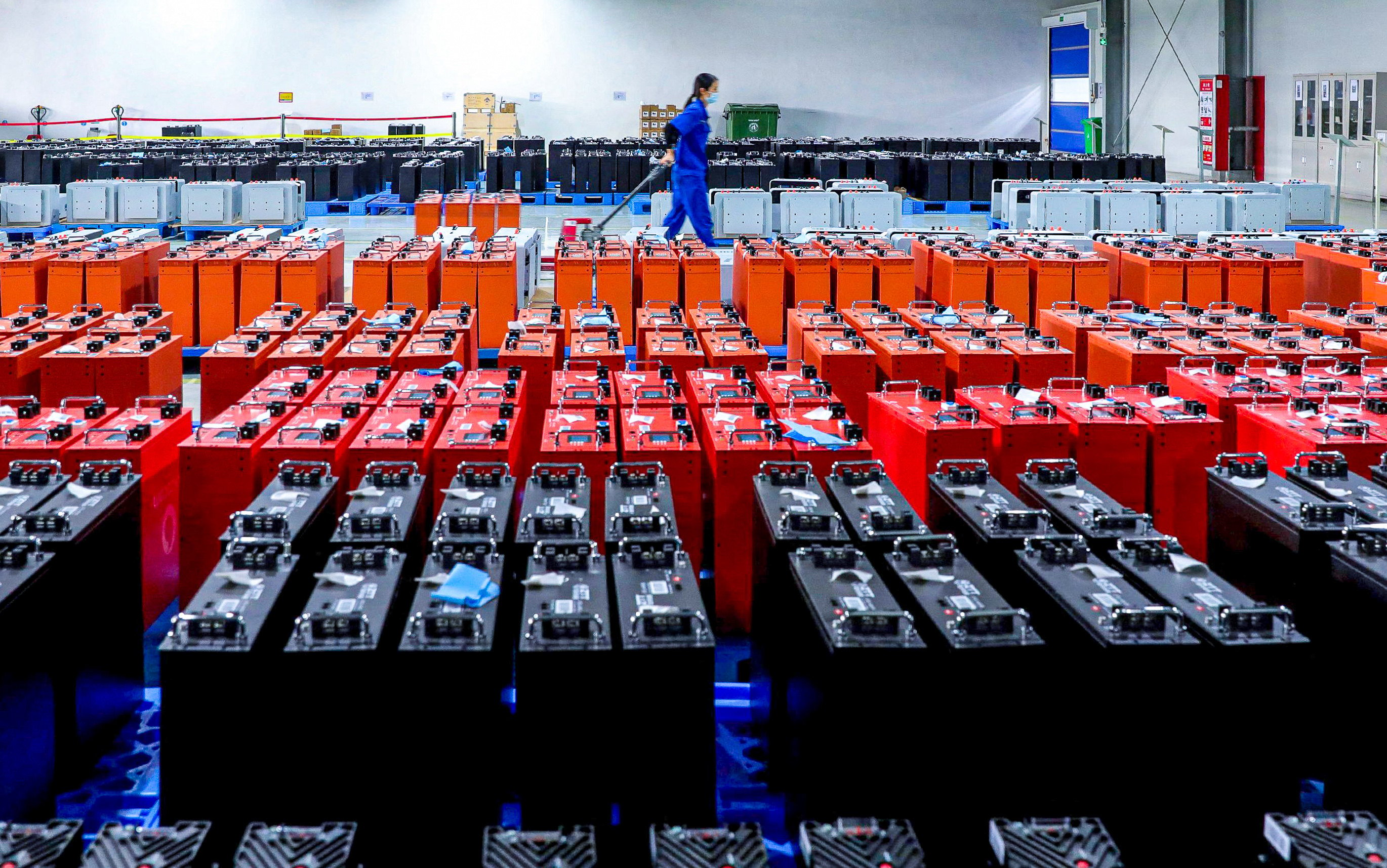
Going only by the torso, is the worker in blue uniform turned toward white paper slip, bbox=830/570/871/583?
no

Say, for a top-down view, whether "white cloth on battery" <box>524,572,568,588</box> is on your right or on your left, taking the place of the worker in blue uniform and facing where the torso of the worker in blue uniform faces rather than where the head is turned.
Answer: on your right

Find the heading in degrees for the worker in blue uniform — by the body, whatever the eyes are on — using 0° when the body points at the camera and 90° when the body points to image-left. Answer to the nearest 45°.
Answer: approximately 270°

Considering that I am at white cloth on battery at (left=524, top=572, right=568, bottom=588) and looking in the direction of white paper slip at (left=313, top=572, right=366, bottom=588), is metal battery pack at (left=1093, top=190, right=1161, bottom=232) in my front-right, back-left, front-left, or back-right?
back-right

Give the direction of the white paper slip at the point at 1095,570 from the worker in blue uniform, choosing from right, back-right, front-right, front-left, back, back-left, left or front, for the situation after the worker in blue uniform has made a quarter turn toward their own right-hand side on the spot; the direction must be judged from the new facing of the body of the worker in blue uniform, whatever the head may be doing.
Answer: front

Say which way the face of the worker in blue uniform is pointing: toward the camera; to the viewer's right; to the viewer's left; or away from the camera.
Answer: to the viewer's right

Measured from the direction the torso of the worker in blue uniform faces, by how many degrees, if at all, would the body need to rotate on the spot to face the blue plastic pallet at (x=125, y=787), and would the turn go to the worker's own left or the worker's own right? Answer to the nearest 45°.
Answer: approximately 90° to the worker's own right

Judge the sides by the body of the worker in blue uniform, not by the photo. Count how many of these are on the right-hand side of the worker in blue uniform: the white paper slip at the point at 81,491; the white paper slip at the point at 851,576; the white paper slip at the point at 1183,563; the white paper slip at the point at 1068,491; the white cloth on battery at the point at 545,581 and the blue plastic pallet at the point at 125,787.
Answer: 6
